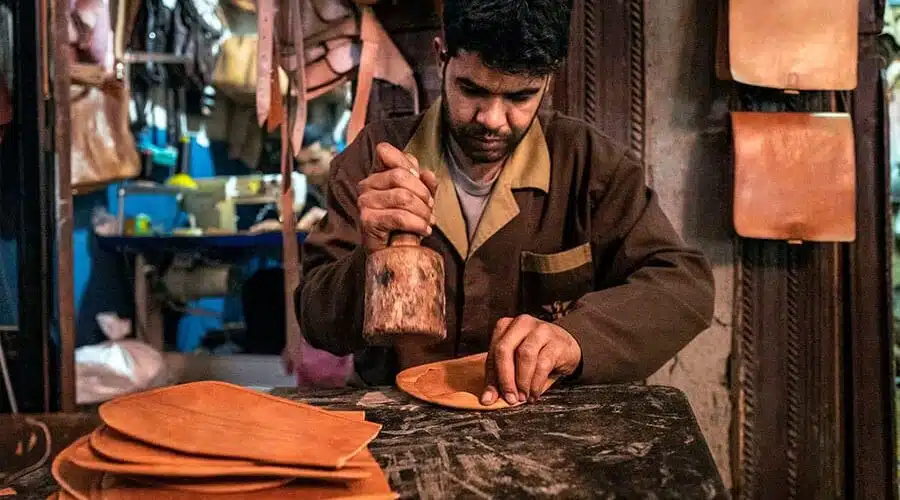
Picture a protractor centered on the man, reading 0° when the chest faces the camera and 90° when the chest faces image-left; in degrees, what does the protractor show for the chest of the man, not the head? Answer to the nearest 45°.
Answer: approximately 0°

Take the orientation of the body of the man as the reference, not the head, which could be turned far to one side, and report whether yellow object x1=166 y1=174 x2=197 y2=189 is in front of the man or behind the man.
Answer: behind

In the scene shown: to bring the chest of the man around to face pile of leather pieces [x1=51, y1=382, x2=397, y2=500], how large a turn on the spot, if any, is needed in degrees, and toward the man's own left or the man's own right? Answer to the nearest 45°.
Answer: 0° — they already face it

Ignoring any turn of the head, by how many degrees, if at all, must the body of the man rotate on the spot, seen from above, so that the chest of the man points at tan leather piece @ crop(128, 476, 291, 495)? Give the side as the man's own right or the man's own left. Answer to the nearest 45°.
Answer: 0° — they already face it

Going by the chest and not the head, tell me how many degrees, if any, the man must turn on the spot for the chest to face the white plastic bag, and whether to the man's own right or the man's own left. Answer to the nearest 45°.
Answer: approximately 135° to the man's own right

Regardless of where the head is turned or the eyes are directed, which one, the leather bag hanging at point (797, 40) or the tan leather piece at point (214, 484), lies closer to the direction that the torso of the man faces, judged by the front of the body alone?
the tan leather piece

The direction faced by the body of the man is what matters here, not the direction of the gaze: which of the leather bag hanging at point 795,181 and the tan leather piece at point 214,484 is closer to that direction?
the tan leather piece
